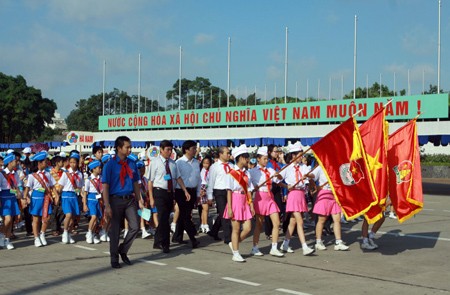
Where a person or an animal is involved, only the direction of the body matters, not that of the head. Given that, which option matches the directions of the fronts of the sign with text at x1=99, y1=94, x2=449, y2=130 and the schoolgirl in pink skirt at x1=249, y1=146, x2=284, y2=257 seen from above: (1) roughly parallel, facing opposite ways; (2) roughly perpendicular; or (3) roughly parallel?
roughly perpendicular

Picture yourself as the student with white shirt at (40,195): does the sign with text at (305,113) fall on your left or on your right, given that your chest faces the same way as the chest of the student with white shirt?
on your left

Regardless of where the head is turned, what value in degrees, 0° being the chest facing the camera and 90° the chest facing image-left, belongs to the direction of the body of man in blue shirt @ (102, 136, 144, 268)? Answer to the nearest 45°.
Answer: approximately 315°

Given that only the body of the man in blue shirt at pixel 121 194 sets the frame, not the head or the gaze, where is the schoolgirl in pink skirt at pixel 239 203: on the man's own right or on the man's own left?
on the man's own left

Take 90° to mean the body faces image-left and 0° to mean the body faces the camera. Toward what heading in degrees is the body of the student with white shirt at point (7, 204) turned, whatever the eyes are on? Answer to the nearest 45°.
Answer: approximately 315°
